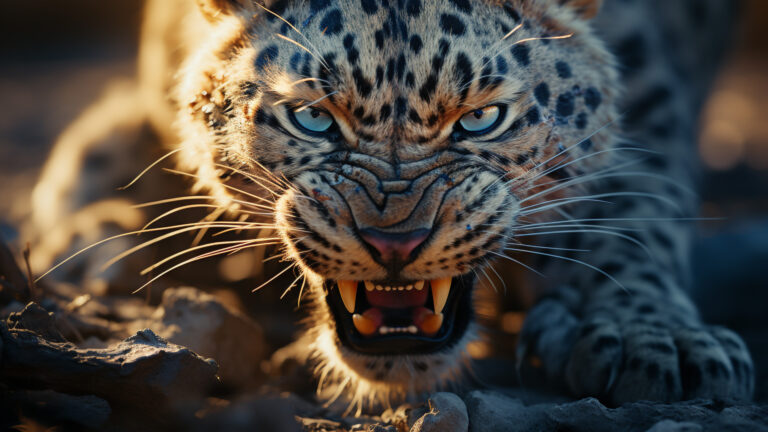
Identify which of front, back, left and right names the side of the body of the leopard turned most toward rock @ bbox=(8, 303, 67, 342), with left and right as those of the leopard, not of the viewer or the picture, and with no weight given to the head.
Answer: right

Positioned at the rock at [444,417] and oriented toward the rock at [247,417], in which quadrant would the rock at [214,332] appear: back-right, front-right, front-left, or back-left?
front-right

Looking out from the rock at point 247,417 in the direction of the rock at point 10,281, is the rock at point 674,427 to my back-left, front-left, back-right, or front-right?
back-right

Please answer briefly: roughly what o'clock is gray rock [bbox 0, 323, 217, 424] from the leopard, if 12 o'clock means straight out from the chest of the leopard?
The gray rock is roughly at 2 o'clock from the leopard.

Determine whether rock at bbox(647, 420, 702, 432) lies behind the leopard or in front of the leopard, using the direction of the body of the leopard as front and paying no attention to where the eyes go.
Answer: in front

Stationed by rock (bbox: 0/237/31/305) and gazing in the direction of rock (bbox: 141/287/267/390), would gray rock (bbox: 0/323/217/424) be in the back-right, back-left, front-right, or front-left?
front-right

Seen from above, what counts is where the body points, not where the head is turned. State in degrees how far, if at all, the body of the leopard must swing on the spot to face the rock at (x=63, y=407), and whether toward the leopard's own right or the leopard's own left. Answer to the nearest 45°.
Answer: approximately 45° to the leopard's own right

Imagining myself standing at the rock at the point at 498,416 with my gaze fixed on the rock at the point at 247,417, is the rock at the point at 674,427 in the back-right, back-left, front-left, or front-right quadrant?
back-left

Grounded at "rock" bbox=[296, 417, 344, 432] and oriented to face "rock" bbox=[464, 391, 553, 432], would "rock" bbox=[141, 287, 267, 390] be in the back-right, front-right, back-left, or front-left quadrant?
back-left

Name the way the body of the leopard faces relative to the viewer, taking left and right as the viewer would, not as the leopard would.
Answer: facing the viewer

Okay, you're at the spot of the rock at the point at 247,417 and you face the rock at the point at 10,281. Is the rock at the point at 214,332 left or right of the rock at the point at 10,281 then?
right
